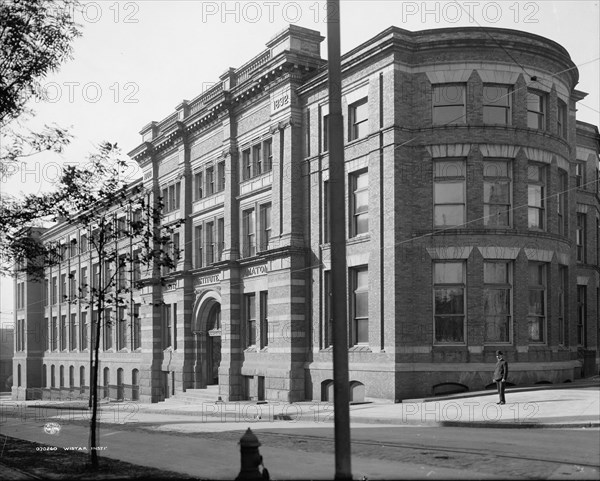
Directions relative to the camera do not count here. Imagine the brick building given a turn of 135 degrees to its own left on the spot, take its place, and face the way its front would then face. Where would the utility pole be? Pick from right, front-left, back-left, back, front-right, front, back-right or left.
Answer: right

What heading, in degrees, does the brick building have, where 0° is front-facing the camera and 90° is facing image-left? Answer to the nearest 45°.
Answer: approximately 45°

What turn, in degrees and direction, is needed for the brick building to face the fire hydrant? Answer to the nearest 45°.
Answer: approximately 45° to its left
